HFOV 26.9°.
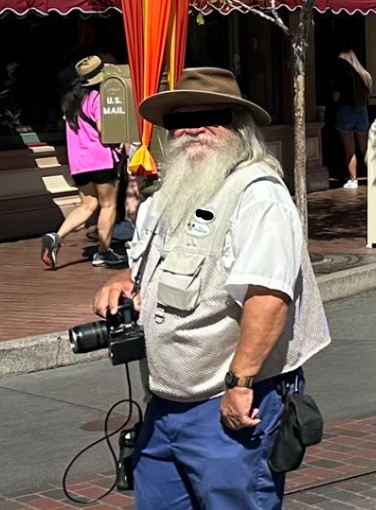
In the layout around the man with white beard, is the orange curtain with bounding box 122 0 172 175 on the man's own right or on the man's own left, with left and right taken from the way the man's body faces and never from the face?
on the man's own right

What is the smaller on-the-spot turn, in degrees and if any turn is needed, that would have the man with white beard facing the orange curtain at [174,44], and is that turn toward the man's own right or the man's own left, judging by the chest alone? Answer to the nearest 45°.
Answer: approximately 135° to the man's own right

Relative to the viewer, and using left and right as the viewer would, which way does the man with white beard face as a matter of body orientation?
facing the viewer and to the left of the viewer

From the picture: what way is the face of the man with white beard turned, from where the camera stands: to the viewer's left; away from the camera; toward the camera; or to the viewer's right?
toward the camera

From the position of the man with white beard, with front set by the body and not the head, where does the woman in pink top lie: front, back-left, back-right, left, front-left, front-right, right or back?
back-right
